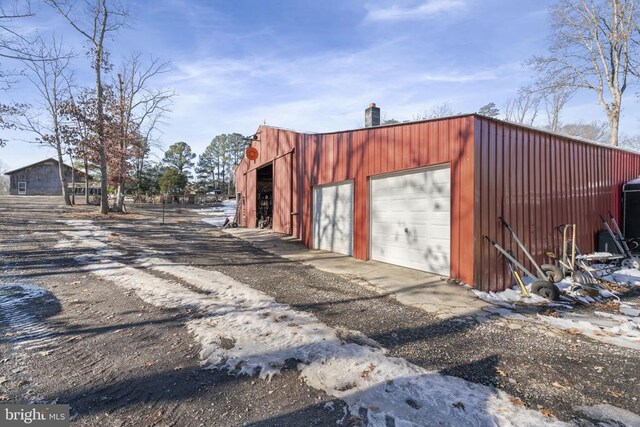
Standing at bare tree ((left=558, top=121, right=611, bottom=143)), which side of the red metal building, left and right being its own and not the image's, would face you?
back

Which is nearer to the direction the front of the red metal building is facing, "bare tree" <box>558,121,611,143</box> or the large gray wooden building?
the large gray wooden building

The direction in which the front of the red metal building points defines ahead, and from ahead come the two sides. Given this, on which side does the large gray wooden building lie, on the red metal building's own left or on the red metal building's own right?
on the red metal building's own right
